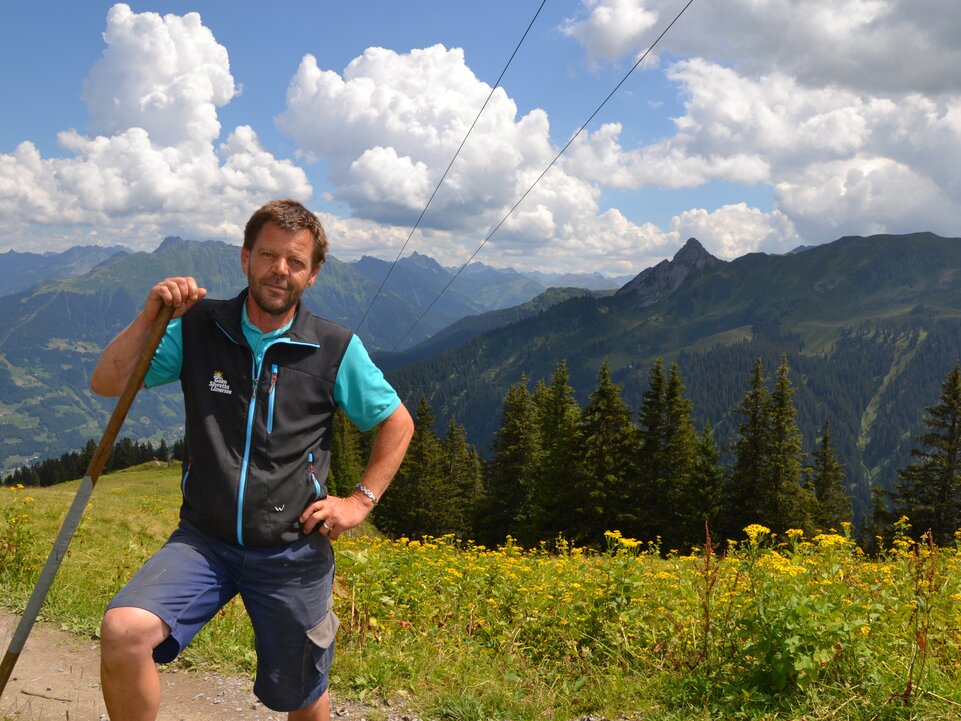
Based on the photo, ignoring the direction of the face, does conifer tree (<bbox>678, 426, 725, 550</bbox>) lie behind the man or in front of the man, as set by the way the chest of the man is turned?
behind

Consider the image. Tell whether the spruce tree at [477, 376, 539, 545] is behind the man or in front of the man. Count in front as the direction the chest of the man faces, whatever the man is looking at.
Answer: behind

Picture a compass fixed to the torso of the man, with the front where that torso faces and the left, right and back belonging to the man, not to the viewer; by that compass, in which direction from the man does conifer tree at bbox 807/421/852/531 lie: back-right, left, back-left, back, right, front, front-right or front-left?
back-left

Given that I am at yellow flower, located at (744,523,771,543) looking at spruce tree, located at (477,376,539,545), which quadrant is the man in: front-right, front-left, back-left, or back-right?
back-left

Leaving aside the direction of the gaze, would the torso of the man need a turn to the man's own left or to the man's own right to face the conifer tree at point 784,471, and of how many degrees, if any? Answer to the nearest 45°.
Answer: approximately 135° to the man's own left

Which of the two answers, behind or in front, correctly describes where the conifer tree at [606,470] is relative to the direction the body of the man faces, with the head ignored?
behind

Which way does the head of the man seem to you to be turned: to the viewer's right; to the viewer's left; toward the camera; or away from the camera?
toward the camera

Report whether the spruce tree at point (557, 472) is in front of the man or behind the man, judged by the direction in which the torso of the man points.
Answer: behind

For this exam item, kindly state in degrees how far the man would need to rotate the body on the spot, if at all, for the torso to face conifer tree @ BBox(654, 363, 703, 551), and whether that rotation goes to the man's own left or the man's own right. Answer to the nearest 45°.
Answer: approximately 135° to the man's own left

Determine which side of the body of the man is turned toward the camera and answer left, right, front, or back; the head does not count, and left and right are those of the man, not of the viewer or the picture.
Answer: front
